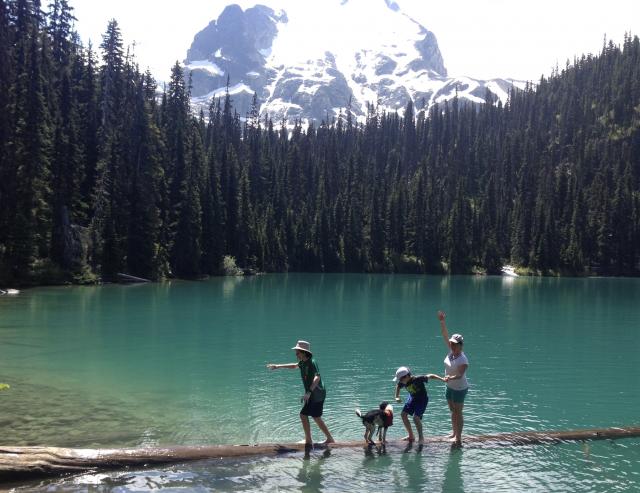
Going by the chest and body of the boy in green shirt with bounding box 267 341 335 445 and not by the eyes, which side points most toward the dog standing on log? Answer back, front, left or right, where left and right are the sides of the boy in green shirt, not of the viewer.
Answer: back

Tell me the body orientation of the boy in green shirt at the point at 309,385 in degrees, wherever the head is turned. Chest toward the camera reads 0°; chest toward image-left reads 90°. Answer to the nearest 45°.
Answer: approximately 90°

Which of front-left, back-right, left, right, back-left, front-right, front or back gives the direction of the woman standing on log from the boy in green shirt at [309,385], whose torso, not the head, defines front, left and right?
back
